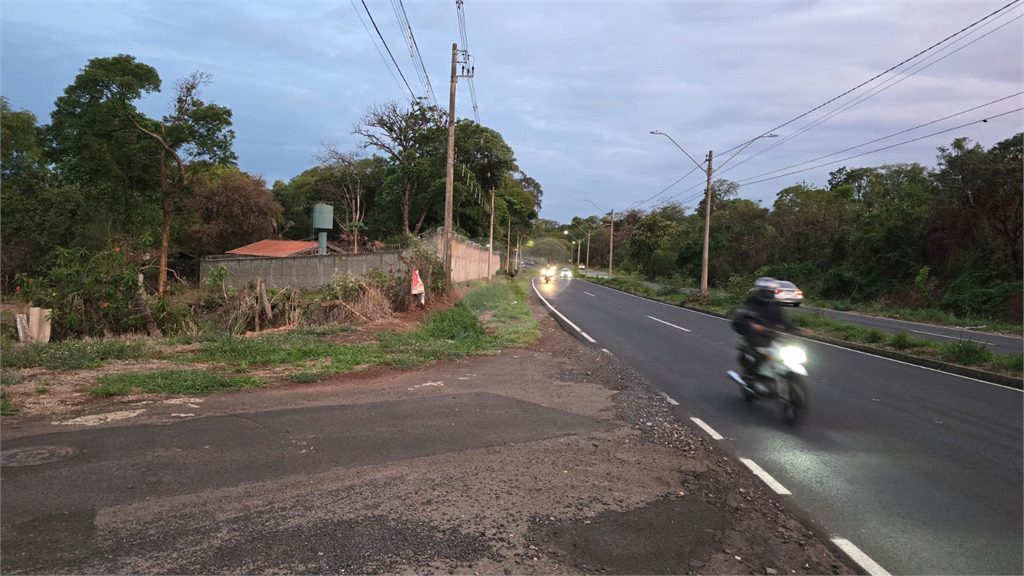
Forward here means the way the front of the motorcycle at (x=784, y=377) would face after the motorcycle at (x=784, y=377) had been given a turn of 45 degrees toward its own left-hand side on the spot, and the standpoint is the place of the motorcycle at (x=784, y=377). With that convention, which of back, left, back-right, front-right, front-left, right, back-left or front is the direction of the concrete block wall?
back-left

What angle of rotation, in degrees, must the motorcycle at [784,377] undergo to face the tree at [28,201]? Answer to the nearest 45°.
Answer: approximately 135° to its right

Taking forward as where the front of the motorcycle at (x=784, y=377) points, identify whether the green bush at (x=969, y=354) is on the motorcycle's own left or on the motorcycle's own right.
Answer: on the motorcycle's own left

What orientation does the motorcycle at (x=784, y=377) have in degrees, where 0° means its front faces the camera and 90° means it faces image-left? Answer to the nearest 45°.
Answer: approximately 315°

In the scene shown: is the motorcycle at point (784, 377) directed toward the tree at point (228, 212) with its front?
no

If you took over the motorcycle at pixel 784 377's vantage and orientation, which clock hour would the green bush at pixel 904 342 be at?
The green bush is roughly at 8 o'clock from the motorcycle.

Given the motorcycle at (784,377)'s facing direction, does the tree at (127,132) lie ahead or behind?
behind

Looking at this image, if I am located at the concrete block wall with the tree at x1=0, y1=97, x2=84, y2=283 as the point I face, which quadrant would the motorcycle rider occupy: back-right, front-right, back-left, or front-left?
front-left
